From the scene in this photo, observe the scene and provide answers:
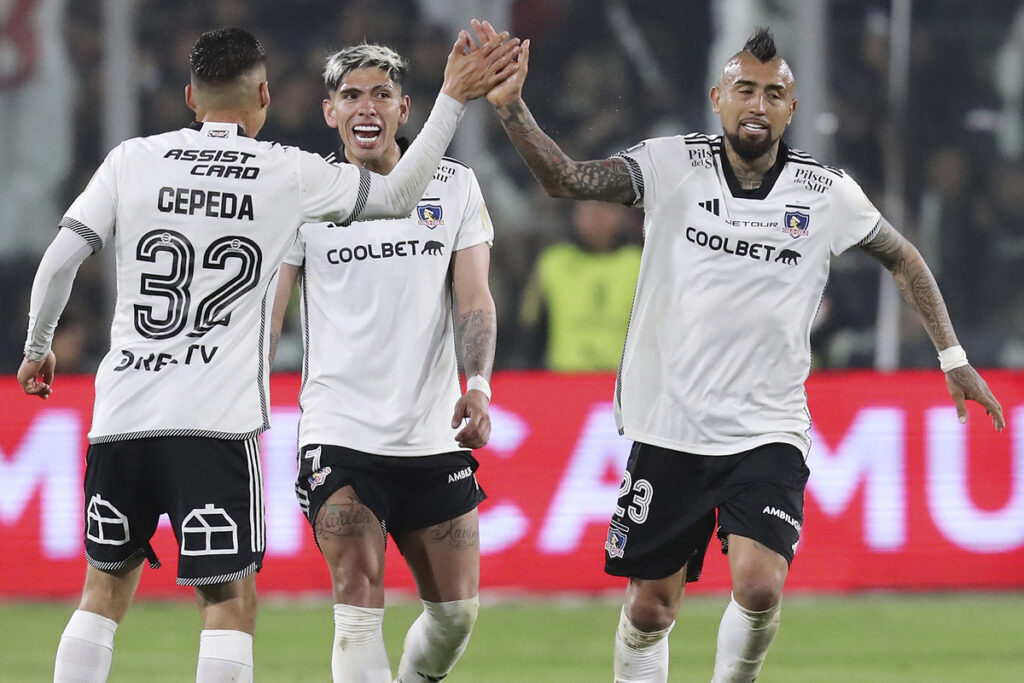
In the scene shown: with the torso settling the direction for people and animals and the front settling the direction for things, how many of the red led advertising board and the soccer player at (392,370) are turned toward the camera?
2

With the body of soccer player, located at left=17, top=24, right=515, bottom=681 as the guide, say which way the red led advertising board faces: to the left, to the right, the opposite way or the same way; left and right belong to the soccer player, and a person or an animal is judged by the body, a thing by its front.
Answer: the opposite way

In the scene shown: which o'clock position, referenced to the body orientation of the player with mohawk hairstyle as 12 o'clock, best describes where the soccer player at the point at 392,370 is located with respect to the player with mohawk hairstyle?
The soccer player is roughly at 3 o'clock from the player with mohawk hairstyle.

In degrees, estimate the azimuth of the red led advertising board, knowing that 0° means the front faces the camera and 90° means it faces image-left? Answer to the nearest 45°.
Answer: approximately 0°

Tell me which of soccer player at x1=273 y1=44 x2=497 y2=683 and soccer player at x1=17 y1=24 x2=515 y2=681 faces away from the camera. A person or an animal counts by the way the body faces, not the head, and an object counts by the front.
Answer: soccer player at x1=17 y1=24 x2=515 y2=681

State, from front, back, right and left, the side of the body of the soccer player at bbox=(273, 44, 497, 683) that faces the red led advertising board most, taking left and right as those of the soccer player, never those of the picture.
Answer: back

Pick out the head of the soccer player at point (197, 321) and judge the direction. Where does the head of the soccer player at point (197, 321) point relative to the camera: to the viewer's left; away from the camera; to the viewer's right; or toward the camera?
away from the camera

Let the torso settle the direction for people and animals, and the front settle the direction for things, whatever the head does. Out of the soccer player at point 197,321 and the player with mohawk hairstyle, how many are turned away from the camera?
1

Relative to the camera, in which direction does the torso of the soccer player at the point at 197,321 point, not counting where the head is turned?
away from the camera

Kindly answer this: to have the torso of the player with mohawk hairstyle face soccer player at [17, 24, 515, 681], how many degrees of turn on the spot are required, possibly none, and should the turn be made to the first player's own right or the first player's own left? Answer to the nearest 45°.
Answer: approximately 45° to the first player's own right

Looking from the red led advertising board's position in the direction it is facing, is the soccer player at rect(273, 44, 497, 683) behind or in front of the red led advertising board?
in front

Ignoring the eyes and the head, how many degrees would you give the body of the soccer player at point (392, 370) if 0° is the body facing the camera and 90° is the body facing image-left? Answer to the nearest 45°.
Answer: approximately 0°
